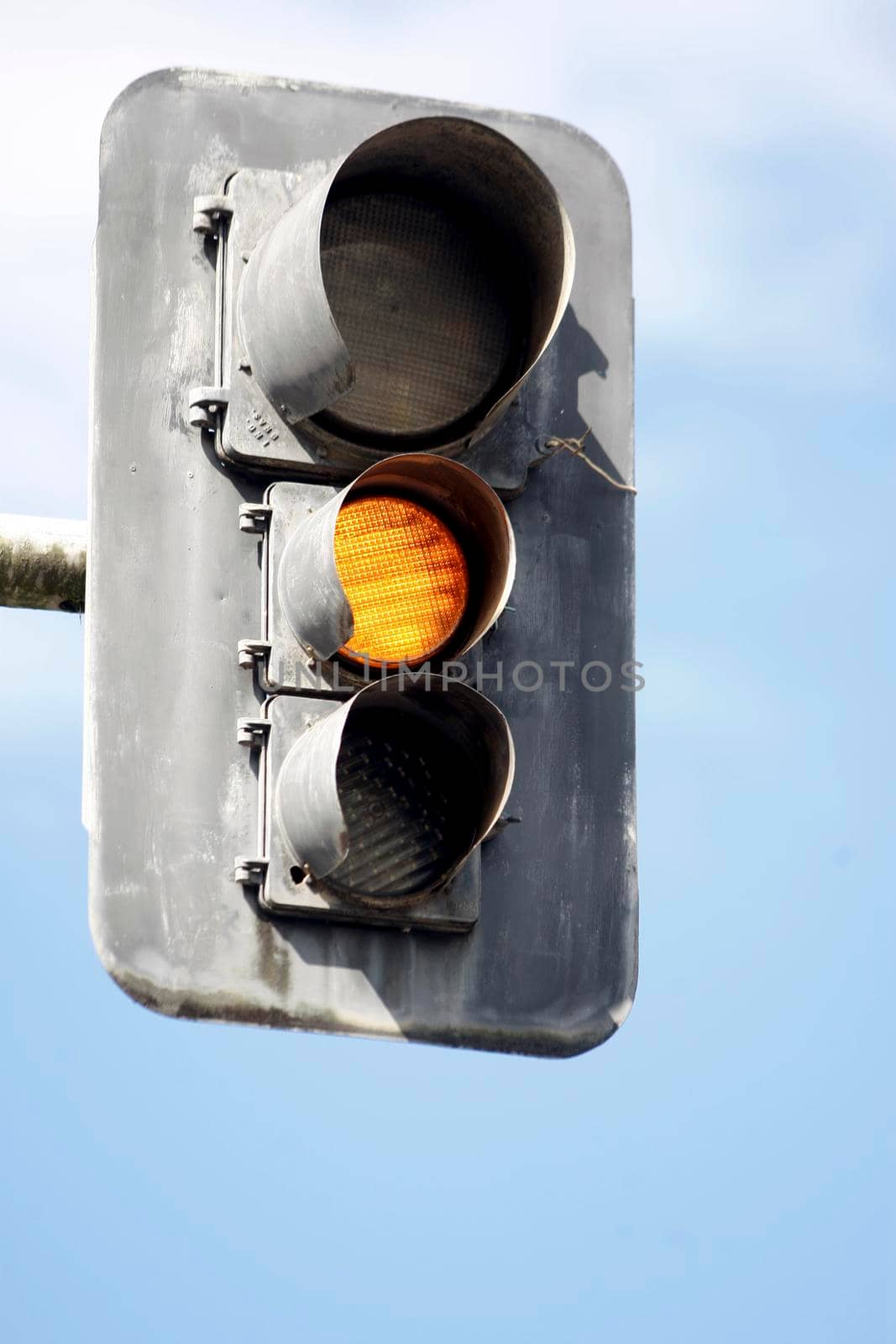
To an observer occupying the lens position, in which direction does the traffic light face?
facing the viewer and to the right of the viewer
